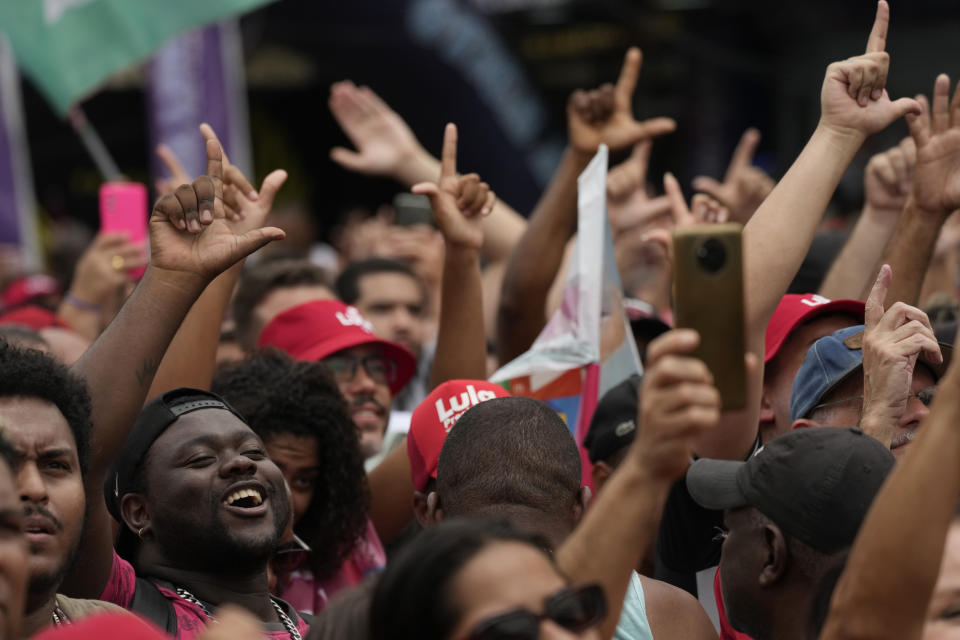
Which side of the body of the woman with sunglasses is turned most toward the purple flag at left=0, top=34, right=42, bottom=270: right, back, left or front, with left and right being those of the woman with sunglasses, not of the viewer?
back

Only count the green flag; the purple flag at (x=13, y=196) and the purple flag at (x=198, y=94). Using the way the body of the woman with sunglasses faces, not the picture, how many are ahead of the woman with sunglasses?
0

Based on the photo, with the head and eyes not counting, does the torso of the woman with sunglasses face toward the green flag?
no

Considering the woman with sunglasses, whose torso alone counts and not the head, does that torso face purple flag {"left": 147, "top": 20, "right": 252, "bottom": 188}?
no

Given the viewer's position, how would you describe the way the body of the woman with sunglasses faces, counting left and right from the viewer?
facing the viewer and to the right of the viewer

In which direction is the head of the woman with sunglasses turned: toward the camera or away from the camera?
toward the camera
